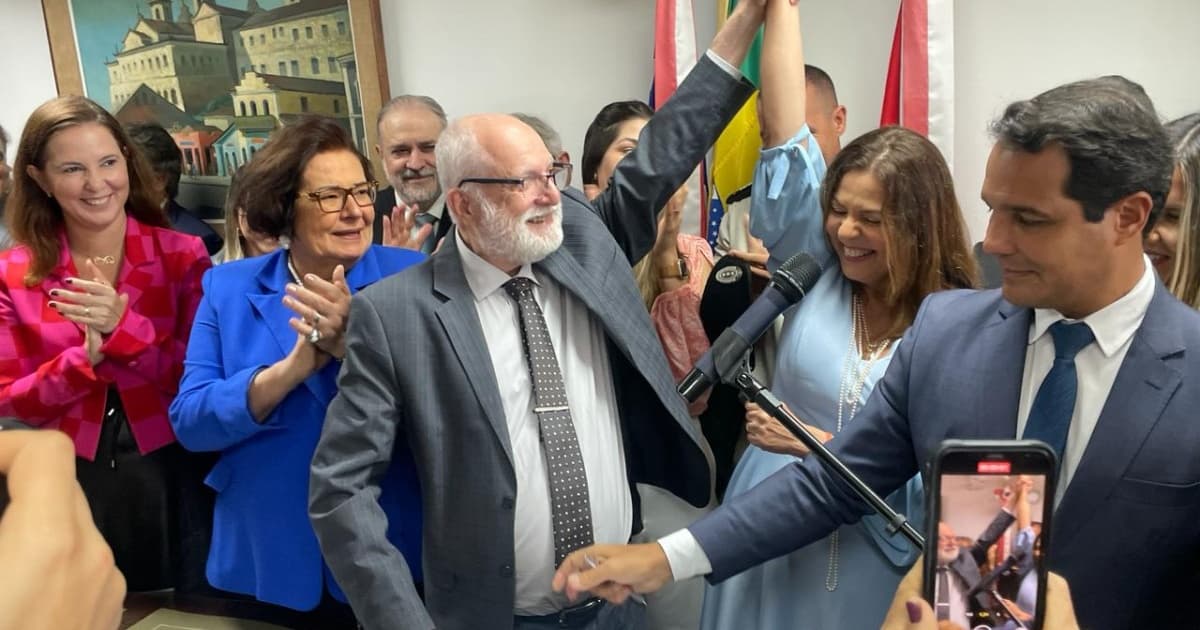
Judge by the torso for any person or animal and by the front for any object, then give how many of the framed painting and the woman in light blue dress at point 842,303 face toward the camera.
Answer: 2

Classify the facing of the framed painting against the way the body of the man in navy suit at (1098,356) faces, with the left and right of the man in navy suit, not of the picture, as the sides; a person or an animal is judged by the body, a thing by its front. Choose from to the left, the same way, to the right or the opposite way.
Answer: to the left

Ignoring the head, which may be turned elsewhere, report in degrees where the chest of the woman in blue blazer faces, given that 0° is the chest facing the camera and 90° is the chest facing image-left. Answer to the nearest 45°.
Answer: approximately 315°

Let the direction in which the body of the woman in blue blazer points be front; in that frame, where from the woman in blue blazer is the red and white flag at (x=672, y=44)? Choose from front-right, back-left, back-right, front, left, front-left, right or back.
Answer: left

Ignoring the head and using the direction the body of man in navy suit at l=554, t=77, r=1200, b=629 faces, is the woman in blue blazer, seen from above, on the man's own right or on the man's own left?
on the man's own right

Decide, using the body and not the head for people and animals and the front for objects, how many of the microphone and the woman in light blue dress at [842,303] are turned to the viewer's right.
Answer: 1

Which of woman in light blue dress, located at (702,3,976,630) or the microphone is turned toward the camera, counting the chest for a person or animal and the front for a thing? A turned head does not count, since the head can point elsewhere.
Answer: the woman in light blue dress

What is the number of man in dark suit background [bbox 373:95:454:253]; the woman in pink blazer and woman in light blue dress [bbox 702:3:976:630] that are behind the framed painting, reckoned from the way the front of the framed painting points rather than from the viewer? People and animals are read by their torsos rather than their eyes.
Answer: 0

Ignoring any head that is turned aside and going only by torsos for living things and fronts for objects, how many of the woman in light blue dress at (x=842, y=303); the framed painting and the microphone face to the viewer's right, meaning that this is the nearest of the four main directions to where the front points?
1

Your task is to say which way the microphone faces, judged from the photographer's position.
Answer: facing to the right of the viewer

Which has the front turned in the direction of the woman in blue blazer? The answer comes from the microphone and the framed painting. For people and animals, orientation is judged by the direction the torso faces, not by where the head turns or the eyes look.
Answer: the framed painting

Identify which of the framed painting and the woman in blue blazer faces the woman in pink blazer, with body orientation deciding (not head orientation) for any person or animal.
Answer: the framed painting

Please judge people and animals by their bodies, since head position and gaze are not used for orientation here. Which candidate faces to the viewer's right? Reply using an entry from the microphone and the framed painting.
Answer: the microphone

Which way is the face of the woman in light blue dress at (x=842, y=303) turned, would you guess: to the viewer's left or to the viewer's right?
to the viewer's left

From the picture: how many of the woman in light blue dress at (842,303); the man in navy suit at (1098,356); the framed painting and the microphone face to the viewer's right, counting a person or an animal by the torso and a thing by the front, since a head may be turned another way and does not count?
1

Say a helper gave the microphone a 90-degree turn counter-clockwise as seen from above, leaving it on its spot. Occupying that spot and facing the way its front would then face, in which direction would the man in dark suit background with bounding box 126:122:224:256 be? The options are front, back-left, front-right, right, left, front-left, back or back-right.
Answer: front-left

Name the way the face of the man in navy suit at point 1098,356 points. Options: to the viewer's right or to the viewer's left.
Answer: to the viewer's left

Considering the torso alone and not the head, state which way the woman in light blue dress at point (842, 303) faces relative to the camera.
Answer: toward the camera

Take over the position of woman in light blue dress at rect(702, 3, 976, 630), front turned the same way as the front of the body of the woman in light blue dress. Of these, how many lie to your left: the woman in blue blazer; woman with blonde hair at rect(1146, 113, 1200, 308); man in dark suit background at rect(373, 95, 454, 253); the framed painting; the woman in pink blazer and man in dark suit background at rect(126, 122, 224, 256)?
1
